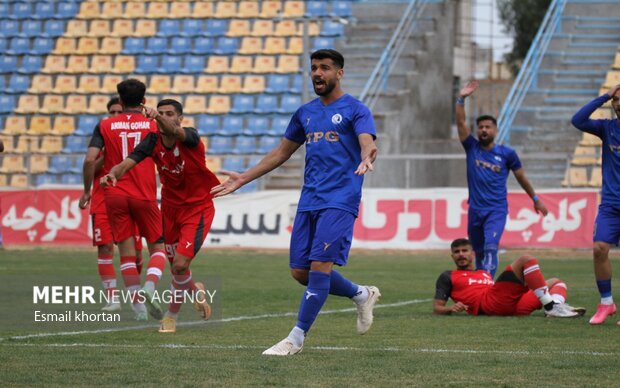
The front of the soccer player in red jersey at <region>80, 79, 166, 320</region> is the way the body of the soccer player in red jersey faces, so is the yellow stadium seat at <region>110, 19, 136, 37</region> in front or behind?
in front

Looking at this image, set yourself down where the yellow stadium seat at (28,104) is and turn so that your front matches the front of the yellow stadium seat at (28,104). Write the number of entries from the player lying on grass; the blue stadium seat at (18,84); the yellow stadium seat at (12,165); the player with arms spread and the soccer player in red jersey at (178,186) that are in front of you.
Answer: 4

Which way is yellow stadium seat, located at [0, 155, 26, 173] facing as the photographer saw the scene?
facing the viewer

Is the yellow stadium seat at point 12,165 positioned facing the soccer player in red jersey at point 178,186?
yes

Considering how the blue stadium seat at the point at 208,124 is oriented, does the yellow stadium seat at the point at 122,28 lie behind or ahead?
behind

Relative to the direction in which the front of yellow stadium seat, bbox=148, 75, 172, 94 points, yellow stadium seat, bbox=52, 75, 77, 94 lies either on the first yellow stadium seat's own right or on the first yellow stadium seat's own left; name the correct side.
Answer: on the first yellow stadium seat's own right

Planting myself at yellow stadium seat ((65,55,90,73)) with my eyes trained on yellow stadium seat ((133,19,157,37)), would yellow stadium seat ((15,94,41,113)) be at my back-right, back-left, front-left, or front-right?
back-right

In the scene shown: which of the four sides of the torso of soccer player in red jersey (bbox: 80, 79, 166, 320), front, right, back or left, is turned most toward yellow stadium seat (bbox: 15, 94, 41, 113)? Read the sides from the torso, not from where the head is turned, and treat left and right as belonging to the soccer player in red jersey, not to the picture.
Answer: front

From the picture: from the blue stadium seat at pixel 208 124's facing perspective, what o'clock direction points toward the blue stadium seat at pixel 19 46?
the blue stadium seat at pixel 19 46 is roughly at 4 o'clock from the blue stadium seat at pixel 208 124.

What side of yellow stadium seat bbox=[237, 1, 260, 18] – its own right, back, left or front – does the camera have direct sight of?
front

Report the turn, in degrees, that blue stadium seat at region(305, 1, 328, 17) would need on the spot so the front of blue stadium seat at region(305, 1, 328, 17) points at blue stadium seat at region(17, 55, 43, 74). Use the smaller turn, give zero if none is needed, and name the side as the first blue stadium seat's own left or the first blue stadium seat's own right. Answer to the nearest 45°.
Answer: approximately 90° to the first blue stadium seat's own right

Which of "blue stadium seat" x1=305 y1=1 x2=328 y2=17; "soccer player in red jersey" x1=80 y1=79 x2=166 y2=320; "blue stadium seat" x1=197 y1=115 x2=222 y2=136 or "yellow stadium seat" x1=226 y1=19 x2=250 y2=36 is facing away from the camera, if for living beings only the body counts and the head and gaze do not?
the soccer player in red jersey

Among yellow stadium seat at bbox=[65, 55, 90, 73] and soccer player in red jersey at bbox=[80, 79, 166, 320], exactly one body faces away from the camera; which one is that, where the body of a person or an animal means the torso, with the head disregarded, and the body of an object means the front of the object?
the soccer player in red jersey

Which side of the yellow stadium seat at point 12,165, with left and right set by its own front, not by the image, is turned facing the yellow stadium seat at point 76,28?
back
